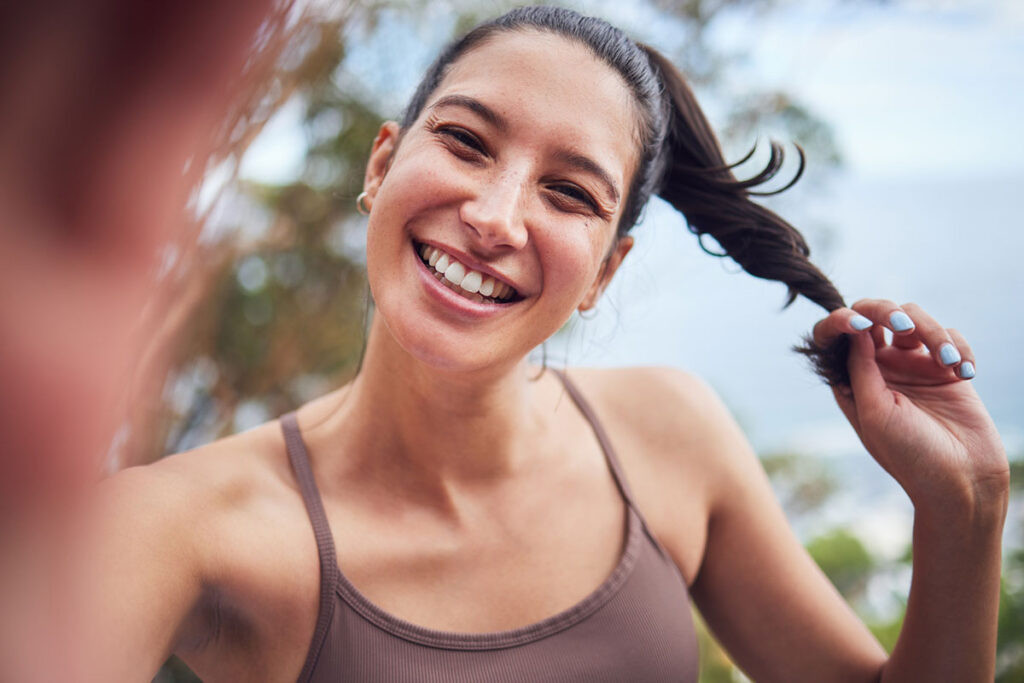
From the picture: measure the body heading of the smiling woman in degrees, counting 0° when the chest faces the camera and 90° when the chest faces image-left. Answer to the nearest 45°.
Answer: approximately 0°
